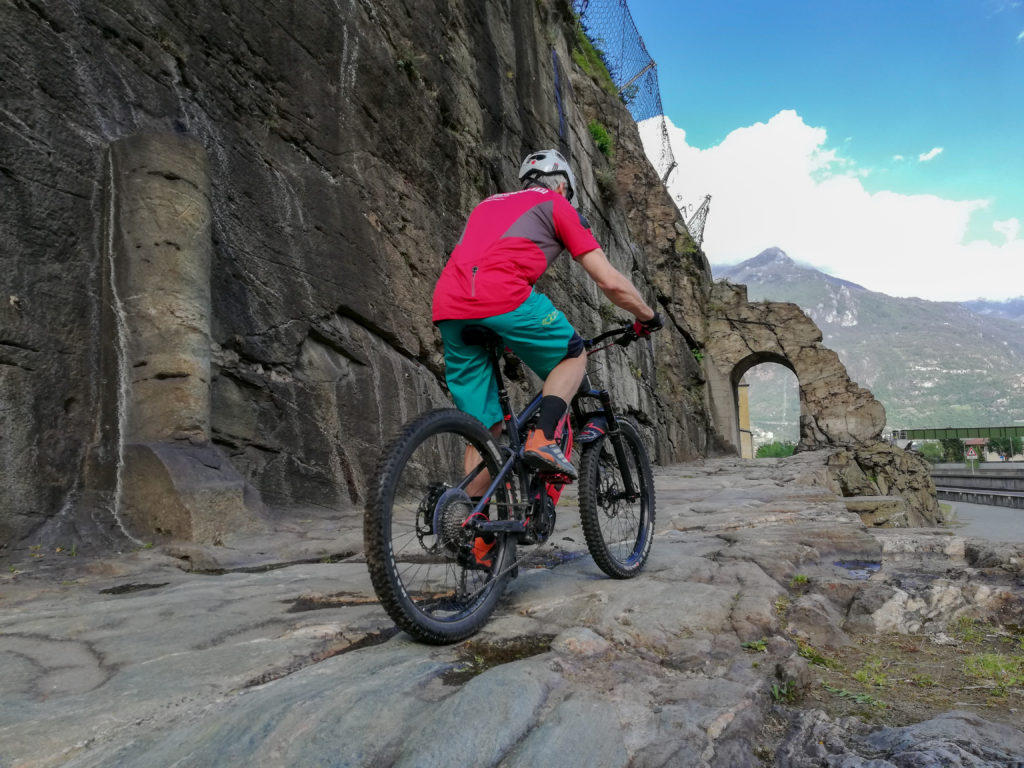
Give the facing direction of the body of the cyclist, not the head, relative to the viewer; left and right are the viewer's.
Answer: facing away from the viewer and to the right of the viewer

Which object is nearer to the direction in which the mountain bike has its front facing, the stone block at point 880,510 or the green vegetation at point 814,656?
the stone block

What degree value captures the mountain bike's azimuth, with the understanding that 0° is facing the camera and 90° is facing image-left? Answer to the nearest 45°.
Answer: approximately 225°

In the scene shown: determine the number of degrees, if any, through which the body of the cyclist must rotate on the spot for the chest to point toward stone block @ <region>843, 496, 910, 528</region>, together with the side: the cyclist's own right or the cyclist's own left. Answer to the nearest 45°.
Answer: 0° — they already face it

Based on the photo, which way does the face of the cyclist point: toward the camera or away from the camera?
away from the camera

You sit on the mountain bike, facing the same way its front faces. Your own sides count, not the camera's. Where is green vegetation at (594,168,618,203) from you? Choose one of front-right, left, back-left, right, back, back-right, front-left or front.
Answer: front-left

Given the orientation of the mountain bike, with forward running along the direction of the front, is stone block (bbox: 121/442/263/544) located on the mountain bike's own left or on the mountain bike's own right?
on the mountain bike's own left

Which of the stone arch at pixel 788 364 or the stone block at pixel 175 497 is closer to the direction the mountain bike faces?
the stone arch

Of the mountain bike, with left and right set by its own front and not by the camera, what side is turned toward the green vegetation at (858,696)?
right
